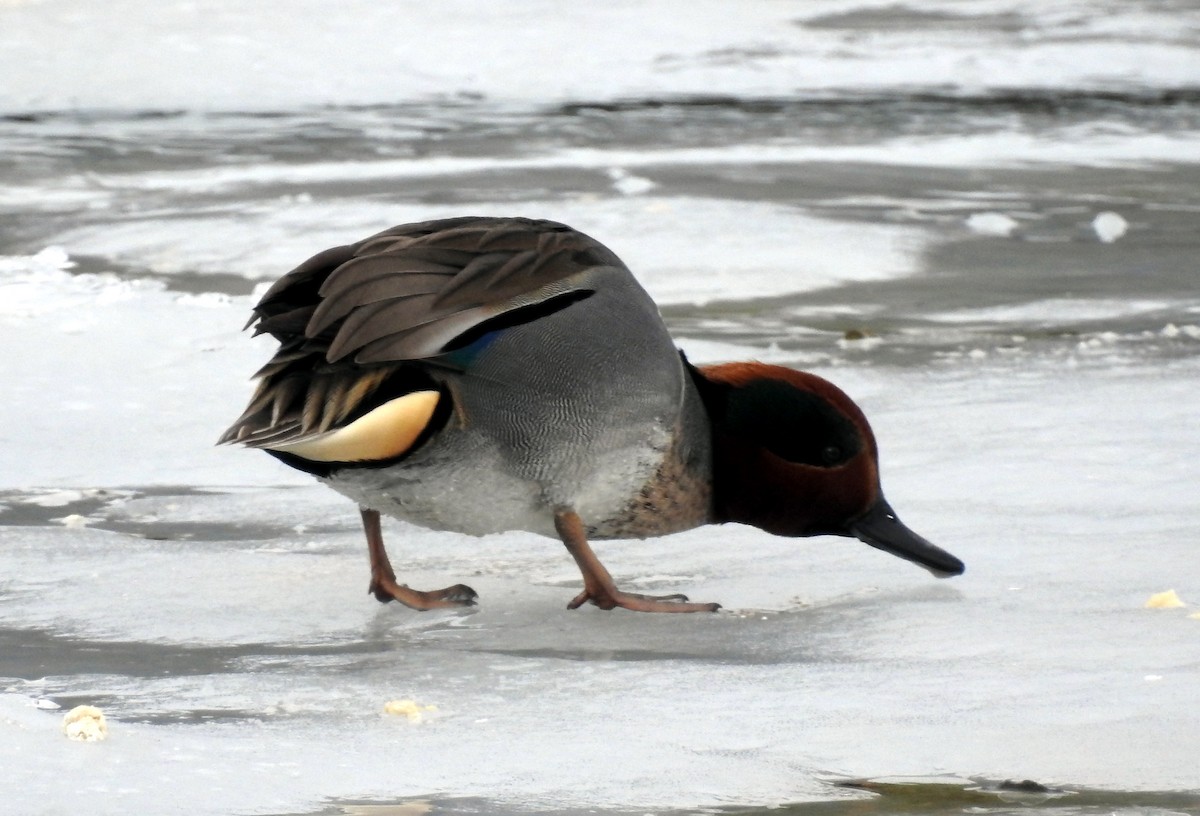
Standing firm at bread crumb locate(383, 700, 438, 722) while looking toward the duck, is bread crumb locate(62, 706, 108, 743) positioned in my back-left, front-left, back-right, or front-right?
back-left

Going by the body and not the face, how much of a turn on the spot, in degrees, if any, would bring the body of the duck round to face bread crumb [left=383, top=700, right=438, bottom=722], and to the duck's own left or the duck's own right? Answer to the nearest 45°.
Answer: approximately 90° to the duck's own right

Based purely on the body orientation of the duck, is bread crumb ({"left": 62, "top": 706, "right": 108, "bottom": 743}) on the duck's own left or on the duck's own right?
on the duck's own right

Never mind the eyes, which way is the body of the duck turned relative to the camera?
to the viewer's right

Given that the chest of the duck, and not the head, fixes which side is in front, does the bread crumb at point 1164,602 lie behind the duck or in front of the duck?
in front
